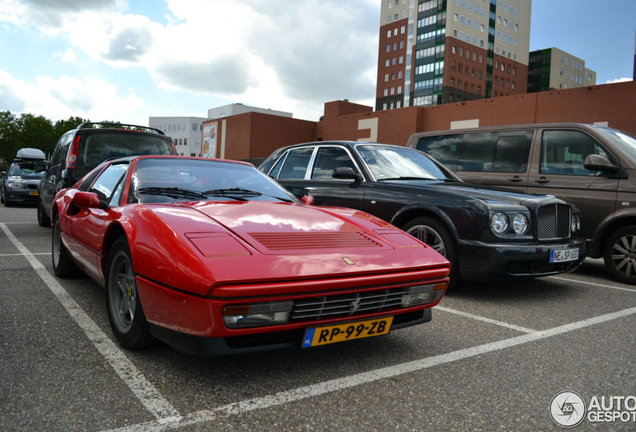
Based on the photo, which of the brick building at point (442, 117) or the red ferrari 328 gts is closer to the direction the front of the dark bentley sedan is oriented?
the red ferrari 328 gts

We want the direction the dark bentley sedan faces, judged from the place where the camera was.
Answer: facing the viewer and to the right of the viewer

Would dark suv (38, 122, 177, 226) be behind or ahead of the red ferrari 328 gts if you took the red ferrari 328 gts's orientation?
behind

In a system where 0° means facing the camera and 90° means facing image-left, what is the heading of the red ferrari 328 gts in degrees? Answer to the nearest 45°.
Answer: approximately 315°

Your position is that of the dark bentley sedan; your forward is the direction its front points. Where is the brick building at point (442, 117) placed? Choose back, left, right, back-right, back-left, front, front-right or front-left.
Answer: back-left

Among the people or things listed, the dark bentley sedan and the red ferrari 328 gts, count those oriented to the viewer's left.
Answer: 0

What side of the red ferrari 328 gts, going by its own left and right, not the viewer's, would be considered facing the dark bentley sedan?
left

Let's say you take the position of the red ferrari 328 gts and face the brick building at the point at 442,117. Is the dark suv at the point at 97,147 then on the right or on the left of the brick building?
left
